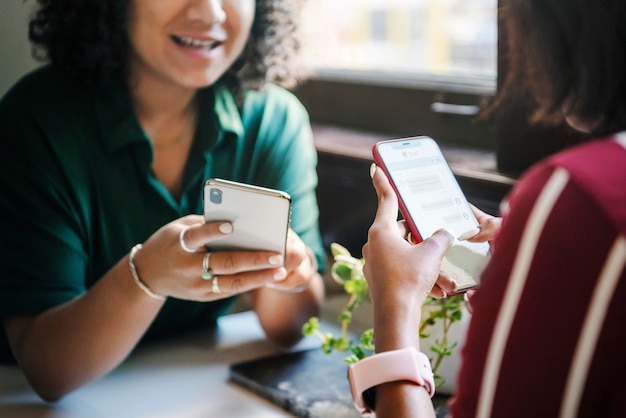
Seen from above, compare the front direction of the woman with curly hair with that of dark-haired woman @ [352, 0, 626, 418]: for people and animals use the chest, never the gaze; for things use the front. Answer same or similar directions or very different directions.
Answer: very different directions

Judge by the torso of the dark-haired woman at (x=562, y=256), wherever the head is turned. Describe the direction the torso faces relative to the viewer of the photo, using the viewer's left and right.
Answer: facing away from the viewer and to the left of the viewer

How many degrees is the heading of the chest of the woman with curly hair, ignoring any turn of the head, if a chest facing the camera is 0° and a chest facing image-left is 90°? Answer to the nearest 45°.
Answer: approximately 315°

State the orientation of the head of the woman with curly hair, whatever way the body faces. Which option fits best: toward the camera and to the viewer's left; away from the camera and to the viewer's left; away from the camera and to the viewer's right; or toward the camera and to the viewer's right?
toward the camera and to the viewer's right

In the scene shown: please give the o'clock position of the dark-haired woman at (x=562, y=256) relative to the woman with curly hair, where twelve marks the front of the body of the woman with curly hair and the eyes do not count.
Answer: The dark-haired woman is roughly at 1 o'clock from the woman with curly hair.

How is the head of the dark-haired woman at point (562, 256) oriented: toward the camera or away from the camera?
away from the camera

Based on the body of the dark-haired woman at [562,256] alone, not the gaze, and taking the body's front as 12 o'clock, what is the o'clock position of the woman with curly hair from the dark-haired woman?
The woman with curly hair is roughly at 12 o'clock from the dark-haired woman.
